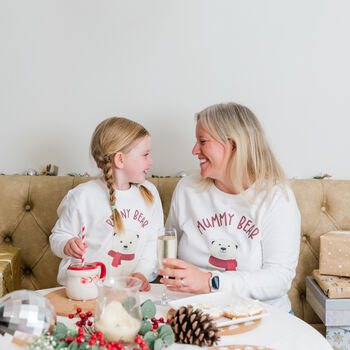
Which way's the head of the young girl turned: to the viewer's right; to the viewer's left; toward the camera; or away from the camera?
to the viewer's right

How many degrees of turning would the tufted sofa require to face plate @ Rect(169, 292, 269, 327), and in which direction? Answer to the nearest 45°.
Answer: approximately 45° to its left

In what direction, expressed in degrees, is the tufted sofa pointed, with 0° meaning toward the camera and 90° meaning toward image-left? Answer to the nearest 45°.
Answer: approximately 0°

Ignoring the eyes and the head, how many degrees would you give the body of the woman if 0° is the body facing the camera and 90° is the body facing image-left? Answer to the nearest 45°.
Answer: approximately 45°

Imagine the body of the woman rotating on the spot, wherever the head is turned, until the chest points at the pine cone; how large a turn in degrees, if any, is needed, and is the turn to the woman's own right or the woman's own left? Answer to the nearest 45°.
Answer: approximately 45° to the woman's own left

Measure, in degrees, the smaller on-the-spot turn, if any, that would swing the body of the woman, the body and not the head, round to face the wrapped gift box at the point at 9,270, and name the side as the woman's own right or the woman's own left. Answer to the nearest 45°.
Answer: approximately 45° to the woman's own right

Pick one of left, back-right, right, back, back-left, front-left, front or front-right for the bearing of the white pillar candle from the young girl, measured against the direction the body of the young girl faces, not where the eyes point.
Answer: front-right
